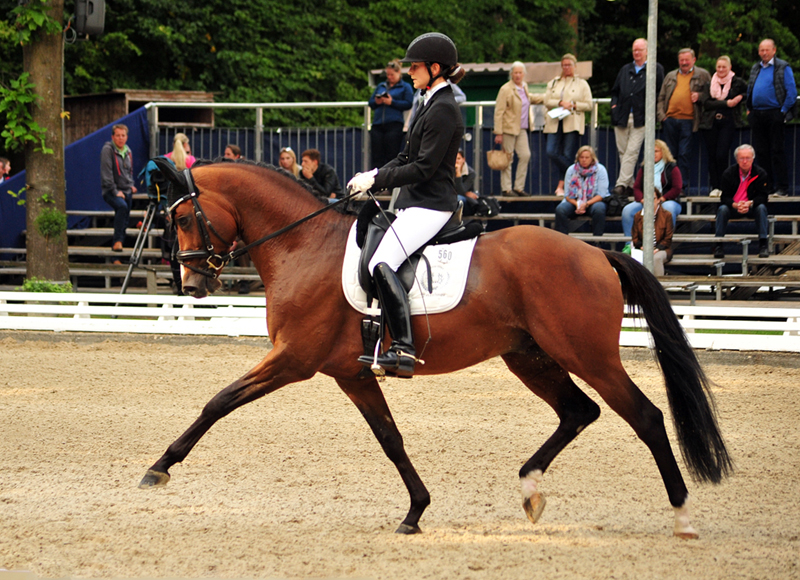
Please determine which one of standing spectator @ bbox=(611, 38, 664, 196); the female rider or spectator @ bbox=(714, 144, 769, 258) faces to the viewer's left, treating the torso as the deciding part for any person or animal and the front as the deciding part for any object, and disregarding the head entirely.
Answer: the female rider

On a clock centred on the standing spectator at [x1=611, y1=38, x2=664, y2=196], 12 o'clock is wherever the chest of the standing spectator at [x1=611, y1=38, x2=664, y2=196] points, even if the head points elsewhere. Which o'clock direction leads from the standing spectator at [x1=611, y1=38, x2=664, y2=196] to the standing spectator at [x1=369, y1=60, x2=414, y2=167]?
the standing spectator at [x1=369, y1=60, x2=414, y2=167] is roughly at 3 o'clock from the standing spectator at [x1=611, y1=38, x2=664, y2=196].

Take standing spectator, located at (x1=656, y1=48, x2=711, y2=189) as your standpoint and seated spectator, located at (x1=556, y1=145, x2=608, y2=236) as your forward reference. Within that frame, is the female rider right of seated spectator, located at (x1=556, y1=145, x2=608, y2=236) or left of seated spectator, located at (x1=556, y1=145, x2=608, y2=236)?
left

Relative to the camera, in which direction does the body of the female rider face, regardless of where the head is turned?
to the viewer's left

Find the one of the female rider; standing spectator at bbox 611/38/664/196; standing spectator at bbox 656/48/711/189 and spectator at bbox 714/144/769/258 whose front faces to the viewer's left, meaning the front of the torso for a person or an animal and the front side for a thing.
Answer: the female rider

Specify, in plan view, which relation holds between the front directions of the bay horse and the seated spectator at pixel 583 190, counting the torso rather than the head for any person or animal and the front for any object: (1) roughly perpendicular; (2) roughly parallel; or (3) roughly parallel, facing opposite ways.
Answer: roughly perpendicular

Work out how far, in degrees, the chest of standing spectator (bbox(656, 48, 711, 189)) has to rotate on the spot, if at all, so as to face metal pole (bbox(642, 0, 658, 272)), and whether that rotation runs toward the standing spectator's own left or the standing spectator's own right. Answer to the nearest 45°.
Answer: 0° — they already face it

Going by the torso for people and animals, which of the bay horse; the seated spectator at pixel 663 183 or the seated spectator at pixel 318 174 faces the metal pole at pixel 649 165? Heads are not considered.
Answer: the seated spectator at pixel 663 183

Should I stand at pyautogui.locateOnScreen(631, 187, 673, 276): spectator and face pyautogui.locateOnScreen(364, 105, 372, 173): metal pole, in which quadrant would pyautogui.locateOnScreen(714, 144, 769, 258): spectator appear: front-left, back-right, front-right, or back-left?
back-right

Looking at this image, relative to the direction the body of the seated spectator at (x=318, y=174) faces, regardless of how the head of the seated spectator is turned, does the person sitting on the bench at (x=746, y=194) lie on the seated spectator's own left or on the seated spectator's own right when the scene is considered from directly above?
on the seated spectator's own left

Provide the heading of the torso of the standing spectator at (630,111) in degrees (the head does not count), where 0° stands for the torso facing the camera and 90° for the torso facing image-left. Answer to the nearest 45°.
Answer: approximately 0°

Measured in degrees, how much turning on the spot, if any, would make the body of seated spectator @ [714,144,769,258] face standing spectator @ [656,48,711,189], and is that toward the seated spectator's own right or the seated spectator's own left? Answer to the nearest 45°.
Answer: approximately 135° to the seated spectator's own right
